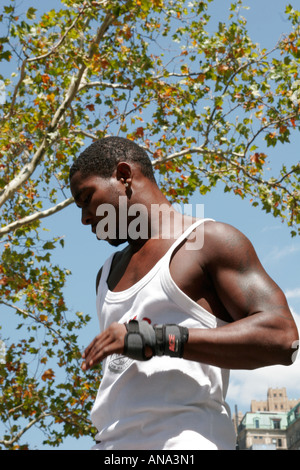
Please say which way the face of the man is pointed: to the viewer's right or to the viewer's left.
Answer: to the viewer's left

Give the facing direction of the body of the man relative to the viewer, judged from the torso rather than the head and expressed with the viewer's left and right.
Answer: facing the viewer and to the left of the viewer
